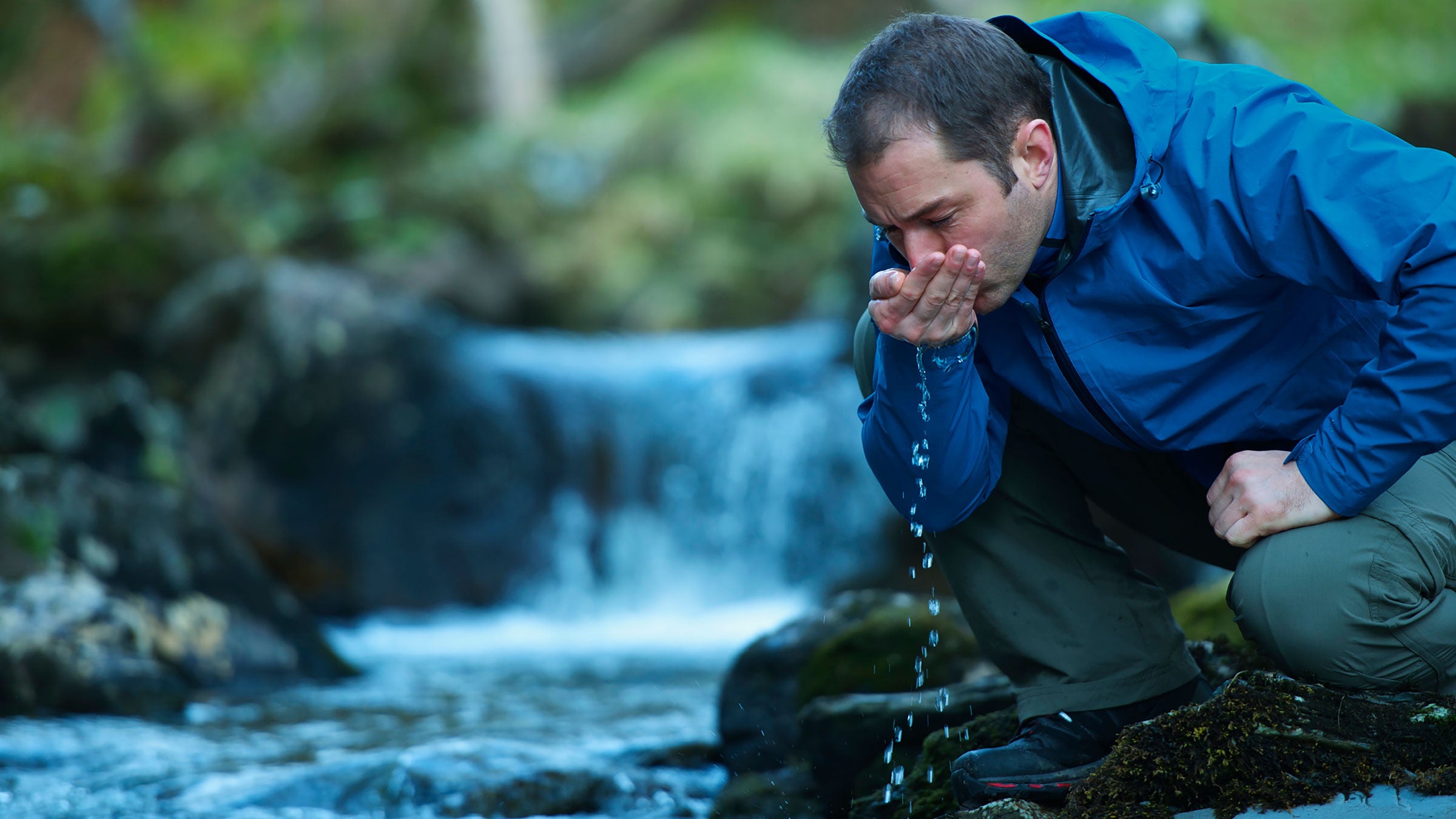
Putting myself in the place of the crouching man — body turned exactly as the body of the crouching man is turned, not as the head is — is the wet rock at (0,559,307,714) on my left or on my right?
on my right

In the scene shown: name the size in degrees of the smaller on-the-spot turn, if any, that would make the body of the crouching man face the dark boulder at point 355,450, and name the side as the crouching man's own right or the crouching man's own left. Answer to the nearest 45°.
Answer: approximately 90° to the crouching man's own right

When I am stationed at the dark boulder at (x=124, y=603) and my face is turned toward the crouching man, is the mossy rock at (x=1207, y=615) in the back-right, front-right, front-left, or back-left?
front-left

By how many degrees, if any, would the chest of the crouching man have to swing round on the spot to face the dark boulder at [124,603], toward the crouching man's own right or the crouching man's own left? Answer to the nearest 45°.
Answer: approximately 90° to the crouching man's own right

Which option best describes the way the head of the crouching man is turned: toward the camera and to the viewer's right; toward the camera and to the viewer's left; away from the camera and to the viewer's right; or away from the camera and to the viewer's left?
toward the camera and to the viewer's left

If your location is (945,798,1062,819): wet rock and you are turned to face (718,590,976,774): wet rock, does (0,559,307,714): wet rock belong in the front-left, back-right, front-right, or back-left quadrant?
front-left

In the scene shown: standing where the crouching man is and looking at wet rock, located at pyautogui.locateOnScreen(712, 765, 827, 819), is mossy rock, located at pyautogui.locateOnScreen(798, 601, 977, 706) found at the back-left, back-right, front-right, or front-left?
front-right

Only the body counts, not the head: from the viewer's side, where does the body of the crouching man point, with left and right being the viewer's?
facing the viewer and to the left of the viewer
